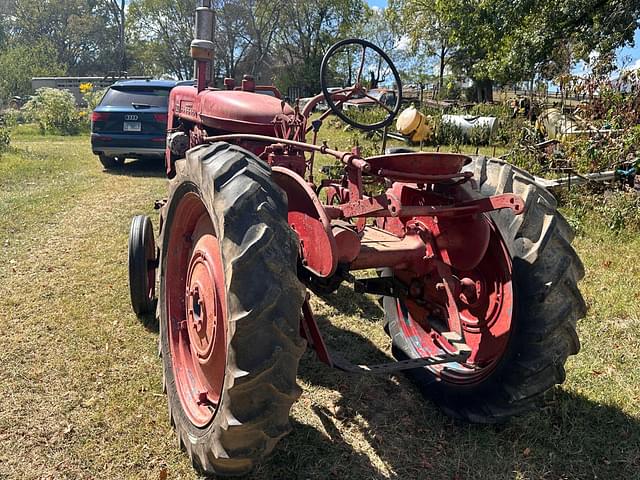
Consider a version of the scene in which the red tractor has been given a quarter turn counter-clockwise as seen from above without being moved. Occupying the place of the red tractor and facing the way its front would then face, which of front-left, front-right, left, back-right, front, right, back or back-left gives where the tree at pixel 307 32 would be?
back-right

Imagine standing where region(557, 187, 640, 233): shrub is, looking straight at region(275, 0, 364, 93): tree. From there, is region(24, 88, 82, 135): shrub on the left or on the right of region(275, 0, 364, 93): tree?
left

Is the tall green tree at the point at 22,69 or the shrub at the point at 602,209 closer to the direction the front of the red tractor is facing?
the tall green tree

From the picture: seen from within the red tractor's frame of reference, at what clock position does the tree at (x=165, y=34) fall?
The tree is roughly at 1 o'clock from the red tractor.

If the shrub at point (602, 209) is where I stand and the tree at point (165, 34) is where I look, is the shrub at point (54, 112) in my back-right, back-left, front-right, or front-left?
front-left

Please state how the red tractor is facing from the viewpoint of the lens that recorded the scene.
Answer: facing away from the viewer and to the left of the viewer

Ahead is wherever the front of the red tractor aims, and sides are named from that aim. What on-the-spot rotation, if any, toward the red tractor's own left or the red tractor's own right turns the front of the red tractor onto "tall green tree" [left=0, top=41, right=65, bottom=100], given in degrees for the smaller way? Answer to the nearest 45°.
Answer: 0° — it already faces it

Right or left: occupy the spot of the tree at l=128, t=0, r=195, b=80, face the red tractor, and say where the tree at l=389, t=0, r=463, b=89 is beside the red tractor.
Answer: left

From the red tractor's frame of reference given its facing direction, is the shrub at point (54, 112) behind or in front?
in front

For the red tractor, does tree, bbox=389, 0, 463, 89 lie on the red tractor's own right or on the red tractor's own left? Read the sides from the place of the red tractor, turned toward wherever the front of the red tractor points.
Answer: on the red tractor's own right

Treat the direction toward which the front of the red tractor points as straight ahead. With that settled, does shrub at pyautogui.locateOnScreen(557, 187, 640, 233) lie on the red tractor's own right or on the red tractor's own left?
on the red tractor's own right
